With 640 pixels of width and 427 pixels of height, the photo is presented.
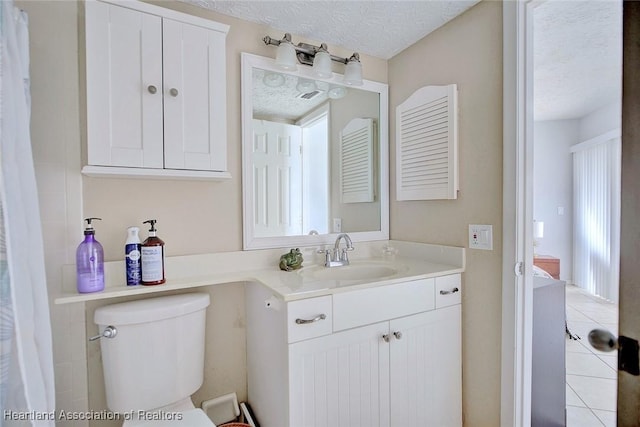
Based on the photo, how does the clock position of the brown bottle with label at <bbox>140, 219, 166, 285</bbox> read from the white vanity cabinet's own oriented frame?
The brown bottle with label is roughly at 4 o'clock from the white vanity cabinet.

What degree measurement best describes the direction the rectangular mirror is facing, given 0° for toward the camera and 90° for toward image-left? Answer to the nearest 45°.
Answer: approximately 315°

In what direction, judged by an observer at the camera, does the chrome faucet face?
facing the viewer and to the right of the viewer

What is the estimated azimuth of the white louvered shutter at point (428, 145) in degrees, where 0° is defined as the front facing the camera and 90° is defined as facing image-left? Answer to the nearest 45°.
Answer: approximately 45°

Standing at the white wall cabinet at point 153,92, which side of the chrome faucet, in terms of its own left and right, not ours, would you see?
right

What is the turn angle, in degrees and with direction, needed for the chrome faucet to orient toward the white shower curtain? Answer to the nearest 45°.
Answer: approximately 90° to its right

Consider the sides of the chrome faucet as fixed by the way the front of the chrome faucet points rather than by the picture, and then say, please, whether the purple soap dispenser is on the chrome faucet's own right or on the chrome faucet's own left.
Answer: on the chrome faucet's own right
